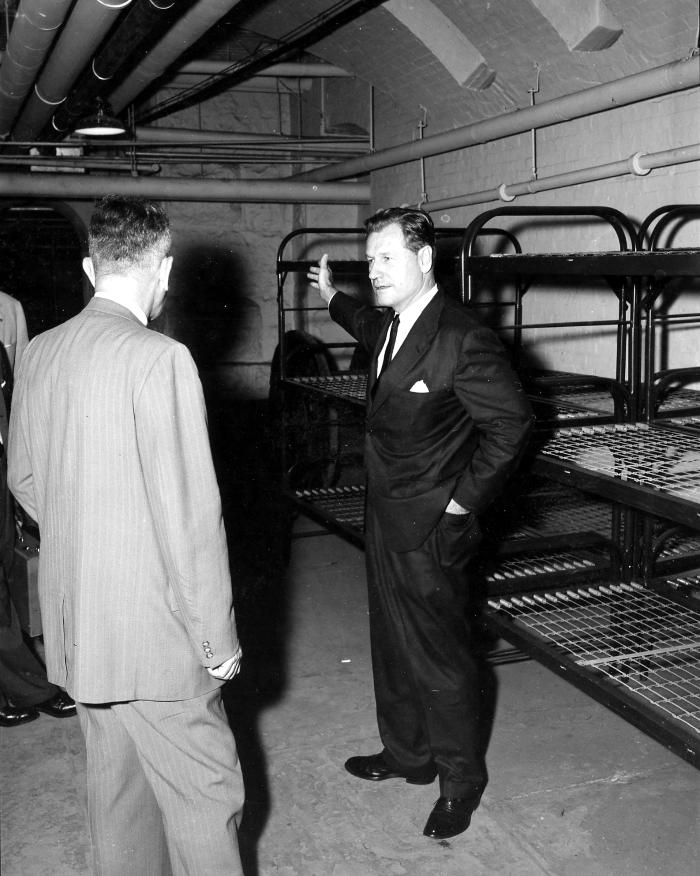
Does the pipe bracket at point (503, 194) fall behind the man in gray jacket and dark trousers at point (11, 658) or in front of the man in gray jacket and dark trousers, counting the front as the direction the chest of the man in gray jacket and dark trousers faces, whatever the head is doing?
in front

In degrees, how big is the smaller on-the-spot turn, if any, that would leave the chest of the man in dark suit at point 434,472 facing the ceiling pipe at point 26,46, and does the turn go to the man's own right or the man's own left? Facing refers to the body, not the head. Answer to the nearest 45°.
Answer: approximately 90° to the man's own right

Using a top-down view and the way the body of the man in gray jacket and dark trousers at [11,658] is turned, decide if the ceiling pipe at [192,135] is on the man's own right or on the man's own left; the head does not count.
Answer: on the man's own left

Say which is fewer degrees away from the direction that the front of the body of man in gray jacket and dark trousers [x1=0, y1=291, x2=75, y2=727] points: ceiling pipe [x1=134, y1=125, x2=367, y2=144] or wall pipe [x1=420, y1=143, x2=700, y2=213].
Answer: the wall pipe

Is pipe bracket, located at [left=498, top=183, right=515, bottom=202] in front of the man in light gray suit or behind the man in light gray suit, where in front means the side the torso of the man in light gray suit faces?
in front

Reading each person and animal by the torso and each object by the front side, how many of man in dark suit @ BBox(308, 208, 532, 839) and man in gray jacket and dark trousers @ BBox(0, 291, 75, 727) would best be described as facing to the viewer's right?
1

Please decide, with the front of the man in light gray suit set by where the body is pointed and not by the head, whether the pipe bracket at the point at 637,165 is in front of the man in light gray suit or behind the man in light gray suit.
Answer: in front

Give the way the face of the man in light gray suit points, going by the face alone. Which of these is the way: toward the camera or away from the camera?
away from the camera

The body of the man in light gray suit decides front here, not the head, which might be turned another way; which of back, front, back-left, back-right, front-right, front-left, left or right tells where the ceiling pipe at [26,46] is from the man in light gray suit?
front-left

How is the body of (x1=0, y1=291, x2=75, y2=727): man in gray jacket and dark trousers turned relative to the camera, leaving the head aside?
to the viewer's right

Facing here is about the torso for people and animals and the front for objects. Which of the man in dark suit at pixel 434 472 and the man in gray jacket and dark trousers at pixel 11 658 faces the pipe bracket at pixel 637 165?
the man in gray jacket and dark trousers at pixel 11 658

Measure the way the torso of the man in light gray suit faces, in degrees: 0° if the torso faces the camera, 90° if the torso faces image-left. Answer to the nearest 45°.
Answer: approximately 225°

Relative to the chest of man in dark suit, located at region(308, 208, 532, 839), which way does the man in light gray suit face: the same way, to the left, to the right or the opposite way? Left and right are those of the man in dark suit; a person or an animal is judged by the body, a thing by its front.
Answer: the opposite way
